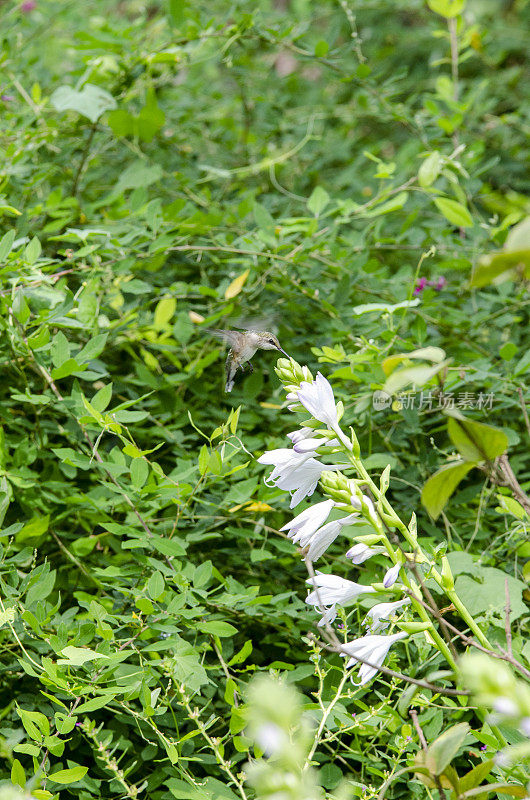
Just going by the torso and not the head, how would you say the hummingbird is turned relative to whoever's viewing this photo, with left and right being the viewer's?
facing to the right of the viewer
